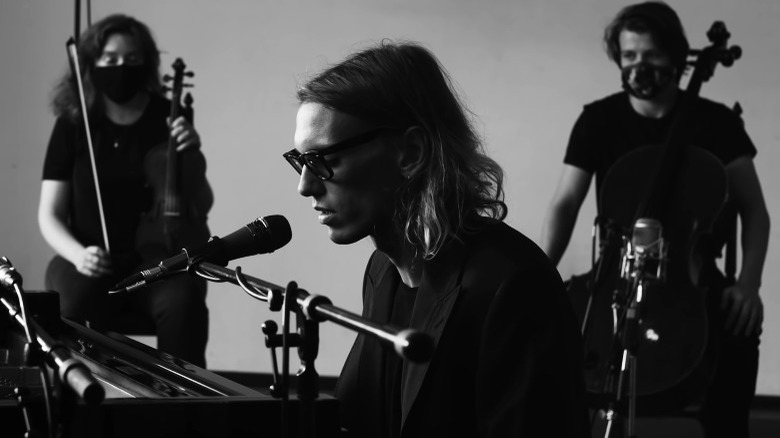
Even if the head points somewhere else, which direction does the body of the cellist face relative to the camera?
toward the camera

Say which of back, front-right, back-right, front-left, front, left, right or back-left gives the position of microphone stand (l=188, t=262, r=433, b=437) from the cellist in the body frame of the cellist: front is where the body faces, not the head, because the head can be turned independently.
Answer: front

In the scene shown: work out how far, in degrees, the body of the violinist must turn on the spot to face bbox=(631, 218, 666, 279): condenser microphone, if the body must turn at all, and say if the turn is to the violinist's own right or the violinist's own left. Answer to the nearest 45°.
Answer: approximately 45° to the violinist's own left

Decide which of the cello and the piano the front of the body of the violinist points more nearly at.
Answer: the piano

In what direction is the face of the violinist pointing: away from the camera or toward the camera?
toward the camera

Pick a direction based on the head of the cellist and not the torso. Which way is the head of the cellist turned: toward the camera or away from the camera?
toward the camera

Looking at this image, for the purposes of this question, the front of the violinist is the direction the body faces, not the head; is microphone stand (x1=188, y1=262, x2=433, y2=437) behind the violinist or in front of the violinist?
in front

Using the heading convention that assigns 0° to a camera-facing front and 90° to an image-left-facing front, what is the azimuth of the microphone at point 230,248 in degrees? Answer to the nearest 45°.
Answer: approximately 270°

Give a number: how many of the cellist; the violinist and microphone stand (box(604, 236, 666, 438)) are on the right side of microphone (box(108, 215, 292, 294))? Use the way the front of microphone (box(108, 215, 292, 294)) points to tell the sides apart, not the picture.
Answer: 0

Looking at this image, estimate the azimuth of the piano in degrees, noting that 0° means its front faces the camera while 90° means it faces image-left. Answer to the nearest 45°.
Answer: approximately 270°

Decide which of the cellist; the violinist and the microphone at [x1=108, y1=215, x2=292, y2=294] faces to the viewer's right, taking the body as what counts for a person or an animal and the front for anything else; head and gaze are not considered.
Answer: the microphone

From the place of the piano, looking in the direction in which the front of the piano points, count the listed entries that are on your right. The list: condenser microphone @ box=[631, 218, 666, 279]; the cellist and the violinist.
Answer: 0

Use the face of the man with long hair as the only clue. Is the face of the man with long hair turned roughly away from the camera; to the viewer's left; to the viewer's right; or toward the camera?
to the viewer's left

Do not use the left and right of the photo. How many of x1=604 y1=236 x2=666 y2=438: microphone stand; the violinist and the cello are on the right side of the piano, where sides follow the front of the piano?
0

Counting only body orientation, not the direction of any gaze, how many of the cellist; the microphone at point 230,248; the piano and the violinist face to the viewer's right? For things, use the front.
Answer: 2

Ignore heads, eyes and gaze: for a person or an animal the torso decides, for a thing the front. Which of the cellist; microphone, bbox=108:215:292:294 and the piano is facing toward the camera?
the cellist

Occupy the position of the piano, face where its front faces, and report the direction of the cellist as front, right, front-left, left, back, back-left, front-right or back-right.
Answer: front-left

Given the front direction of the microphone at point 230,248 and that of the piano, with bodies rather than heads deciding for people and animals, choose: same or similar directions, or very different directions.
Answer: same or similar directions
